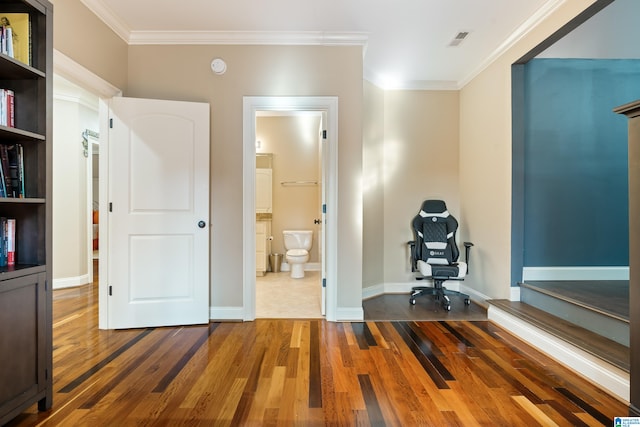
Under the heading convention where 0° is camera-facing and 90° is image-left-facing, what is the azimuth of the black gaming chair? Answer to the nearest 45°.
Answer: approximately 0°

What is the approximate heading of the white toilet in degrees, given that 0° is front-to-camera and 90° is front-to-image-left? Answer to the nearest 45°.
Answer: approximately 0°

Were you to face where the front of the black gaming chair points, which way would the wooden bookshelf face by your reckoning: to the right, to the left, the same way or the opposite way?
to the left

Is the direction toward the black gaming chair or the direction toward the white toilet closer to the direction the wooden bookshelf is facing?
the black gaming chair

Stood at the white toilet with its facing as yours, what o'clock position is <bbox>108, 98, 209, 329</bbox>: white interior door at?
The white interior door is roughly at 1 o'clock from the white toilet.

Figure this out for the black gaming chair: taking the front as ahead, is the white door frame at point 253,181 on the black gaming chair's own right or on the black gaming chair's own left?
on the black gaming chair's own right

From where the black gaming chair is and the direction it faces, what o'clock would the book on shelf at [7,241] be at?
The book on shelf is roughly at 1 o'clock from the black gaming chair.

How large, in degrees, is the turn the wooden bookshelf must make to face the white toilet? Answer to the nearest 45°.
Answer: approximately 90° to its left

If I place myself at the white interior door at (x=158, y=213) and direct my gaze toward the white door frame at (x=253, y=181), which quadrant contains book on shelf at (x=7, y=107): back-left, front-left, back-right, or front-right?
back-right

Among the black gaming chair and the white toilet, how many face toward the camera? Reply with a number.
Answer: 2

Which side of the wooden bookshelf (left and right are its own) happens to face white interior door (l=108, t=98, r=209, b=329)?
left

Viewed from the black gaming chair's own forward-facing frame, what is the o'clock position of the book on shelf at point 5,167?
The book on shelf is roughly at 1 o'clock from the black gaming chair.

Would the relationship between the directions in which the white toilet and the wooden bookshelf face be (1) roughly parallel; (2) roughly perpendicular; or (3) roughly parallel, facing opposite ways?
roughly perpendicular
